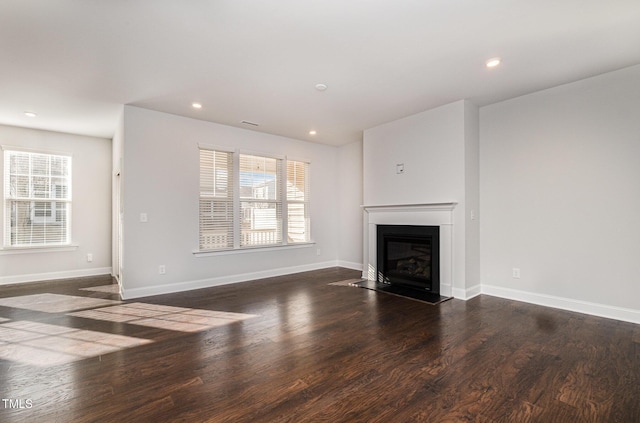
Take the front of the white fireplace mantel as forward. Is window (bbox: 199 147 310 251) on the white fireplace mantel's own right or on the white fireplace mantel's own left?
on the white fireplace mantel's own right

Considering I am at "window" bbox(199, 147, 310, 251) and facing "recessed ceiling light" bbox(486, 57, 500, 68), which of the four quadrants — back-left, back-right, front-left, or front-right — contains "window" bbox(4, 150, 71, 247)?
back-right

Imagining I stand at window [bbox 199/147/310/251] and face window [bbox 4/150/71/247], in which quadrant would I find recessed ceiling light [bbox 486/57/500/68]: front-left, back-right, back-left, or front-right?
back-left

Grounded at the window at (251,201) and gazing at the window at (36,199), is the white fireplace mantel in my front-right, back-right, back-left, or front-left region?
back-left

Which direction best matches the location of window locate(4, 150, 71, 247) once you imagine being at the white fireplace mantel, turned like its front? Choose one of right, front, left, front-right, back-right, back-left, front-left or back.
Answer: front-right

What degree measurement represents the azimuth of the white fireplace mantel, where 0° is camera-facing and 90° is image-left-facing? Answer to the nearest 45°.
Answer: approximately 45°

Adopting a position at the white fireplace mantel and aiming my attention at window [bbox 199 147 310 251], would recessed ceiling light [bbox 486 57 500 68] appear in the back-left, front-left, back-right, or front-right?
back-left
